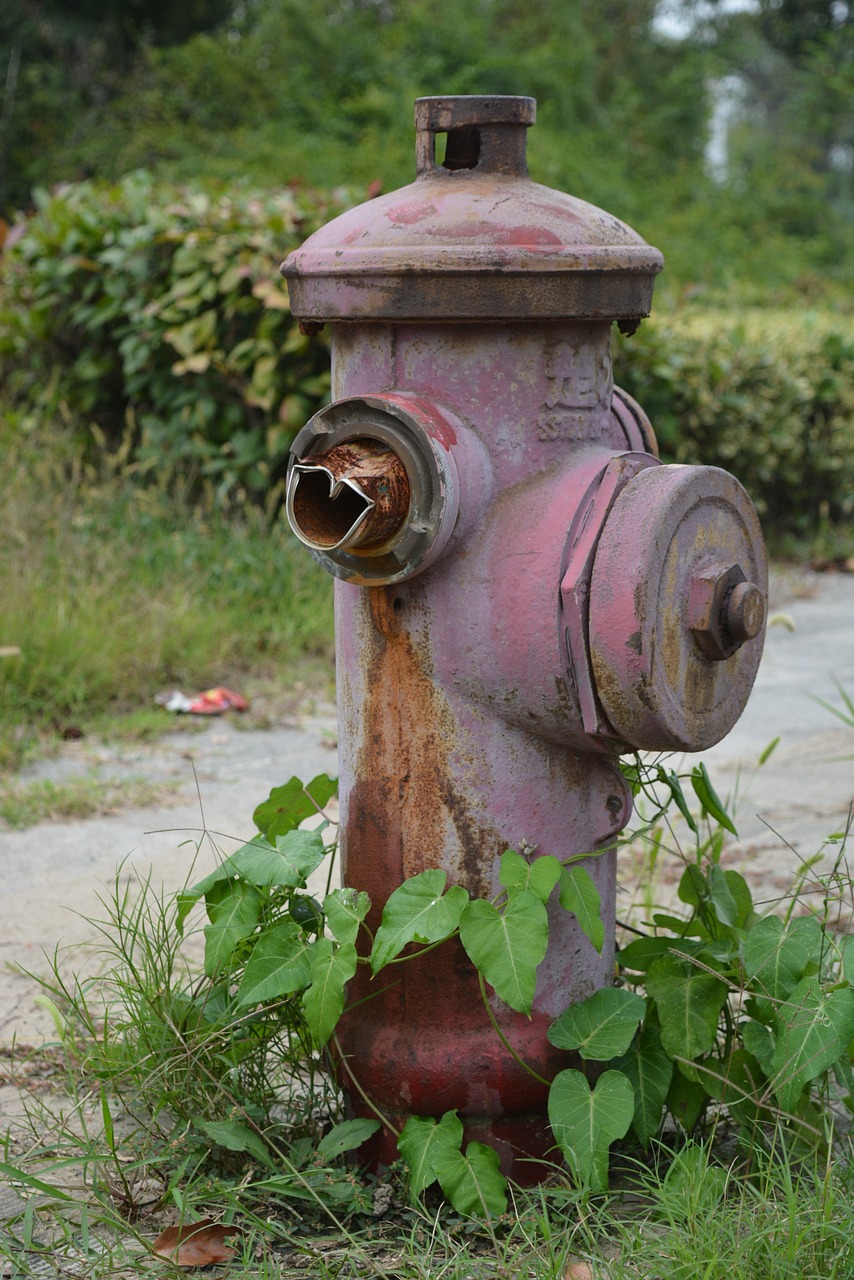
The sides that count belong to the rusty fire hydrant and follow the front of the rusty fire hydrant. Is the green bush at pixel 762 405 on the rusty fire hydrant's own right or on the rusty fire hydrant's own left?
on the rusty fire hydrant's own left

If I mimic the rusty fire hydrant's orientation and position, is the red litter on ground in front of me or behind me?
behind

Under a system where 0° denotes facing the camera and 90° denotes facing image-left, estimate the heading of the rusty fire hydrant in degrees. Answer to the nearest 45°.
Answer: approximately 315°

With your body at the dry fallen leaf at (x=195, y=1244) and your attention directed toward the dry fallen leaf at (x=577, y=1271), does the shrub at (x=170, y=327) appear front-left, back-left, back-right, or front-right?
back-left
